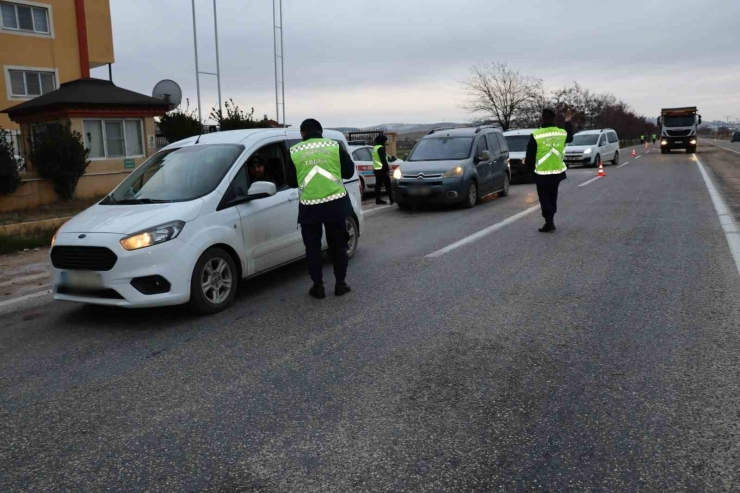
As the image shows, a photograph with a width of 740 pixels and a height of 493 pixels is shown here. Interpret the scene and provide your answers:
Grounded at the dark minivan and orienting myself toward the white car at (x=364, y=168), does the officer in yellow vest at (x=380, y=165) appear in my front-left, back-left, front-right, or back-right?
front-left

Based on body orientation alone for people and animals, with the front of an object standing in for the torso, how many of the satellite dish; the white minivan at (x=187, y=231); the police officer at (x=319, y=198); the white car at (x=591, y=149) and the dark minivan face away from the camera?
1

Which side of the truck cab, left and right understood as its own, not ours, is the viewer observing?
front

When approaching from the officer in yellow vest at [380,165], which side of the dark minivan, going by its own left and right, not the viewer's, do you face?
right

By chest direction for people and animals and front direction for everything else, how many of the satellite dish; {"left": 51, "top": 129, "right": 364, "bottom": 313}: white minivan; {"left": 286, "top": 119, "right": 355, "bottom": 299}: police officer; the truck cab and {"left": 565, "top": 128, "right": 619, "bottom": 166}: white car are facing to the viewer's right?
0

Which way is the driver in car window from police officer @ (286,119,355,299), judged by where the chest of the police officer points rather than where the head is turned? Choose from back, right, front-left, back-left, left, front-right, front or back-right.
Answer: front-left

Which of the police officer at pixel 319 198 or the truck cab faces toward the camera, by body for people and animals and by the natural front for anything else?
the truck cab

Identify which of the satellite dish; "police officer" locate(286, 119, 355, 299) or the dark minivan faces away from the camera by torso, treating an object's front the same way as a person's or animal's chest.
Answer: the police officer

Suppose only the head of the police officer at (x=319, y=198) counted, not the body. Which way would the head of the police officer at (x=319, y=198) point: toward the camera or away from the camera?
away from the camera

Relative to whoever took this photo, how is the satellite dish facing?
facing the viewer and to the left of the viewer

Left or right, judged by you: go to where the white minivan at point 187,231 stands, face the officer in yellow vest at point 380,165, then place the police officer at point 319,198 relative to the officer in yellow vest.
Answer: right

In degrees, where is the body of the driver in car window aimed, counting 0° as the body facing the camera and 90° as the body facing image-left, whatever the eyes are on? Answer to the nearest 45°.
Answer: approximately 45°

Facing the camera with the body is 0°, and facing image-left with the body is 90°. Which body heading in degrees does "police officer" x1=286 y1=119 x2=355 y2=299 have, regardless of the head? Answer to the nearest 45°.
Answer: approximately 180°

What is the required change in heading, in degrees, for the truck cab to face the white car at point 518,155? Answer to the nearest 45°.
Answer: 0° — it already faces it

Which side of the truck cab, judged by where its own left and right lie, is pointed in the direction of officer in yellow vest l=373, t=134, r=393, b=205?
front
